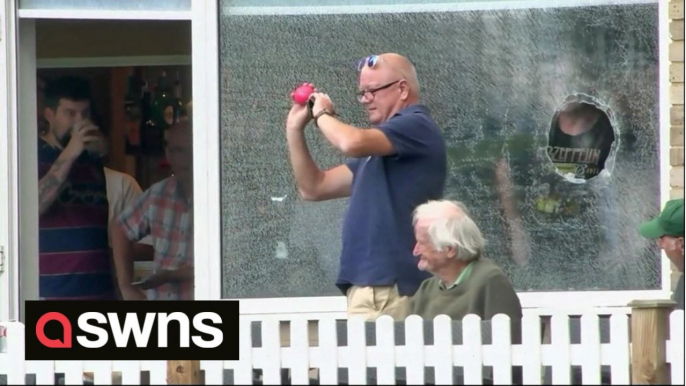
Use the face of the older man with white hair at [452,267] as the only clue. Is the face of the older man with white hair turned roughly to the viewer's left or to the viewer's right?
to the viewer's left
